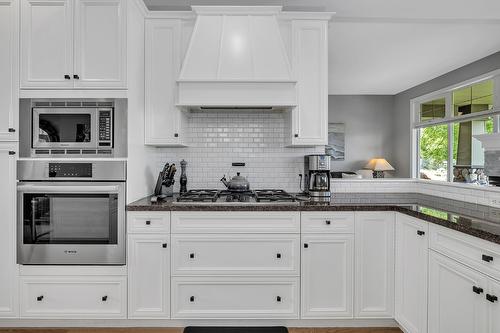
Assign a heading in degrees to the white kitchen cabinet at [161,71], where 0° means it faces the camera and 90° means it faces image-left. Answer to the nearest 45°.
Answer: approximately 0°

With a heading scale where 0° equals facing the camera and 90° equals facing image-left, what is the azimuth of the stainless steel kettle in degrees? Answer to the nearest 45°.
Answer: approximately 90°

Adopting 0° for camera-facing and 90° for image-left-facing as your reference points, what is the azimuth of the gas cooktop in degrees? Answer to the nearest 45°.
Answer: approximately 0°

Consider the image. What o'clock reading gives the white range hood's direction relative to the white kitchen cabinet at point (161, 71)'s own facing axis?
The white range hood is roughly at 10 o'clock from the white kitchen cabinet.
